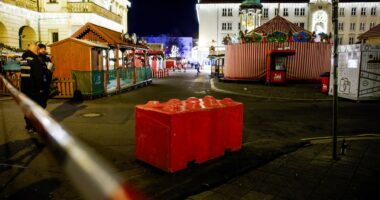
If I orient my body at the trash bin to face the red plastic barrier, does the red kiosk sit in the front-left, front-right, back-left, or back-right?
back-right

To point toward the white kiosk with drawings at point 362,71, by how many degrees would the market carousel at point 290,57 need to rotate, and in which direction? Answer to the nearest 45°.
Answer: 0° — it already faces it

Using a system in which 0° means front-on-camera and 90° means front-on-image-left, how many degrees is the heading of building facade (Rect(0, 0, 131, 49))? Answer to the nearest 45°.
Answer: approximately 315°

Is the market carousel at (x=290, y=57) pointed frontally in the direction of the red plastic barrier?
yes

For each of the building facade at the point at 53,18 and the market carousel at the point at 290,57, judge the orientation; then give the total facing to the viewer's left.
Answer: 0

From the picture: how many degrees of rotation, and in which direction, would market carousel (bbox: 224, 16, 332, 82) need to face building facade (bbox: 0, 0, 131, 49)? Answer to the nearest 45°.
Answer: approximately 90° to its right

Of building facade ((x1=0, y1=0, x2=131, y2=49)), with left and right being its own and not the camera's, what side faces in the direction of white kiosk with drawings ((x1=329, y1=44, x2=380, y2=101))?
front

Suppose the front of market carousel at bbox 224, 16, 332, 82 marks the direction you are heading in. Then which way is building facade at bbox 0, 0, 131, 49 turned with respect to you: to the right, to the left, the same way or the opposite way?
to the left
